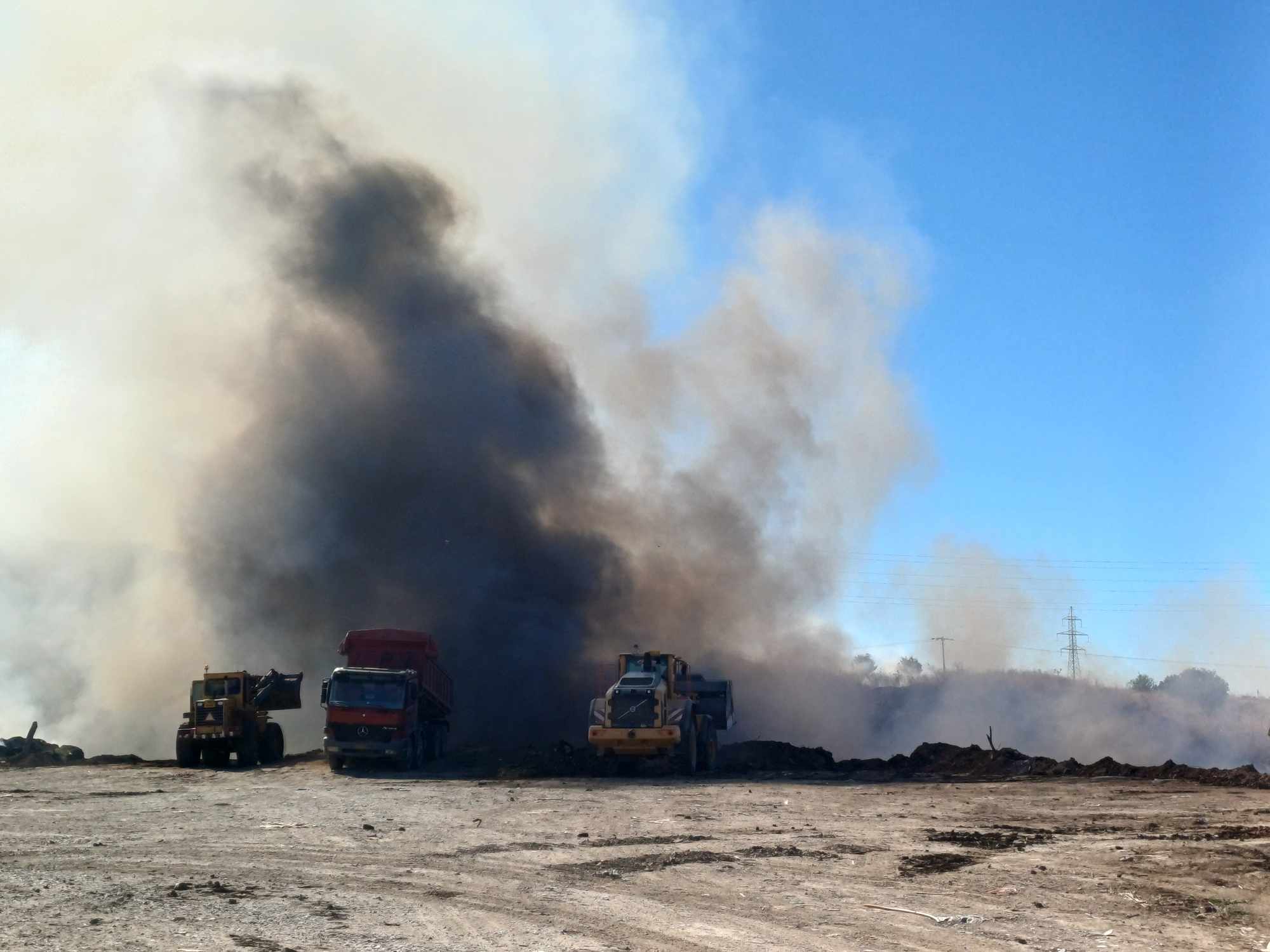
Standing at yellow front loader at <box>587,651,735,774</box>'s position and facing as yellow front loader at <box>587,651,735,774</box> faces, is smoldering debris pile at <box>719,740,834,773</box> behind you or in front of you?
in front

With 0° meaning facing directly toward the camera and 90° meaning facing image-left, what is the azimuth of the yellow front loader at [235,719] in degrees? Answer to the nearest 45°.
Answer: approximately 225°

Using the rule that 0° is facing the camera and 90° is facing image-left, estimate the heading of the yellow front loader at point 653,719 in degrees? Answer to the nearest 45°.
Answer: approximately 225°

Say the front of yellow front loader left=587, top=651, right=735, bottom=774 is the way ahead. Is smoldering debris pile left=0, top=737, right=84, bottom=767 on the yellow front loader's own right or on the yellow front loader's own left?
on the yellow front loader's own left

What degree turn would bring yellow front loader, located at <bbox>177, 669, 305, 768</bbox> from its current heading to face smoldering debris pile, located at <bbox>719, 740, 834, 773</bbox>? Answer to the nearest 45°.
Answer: approximately 45° to its right
